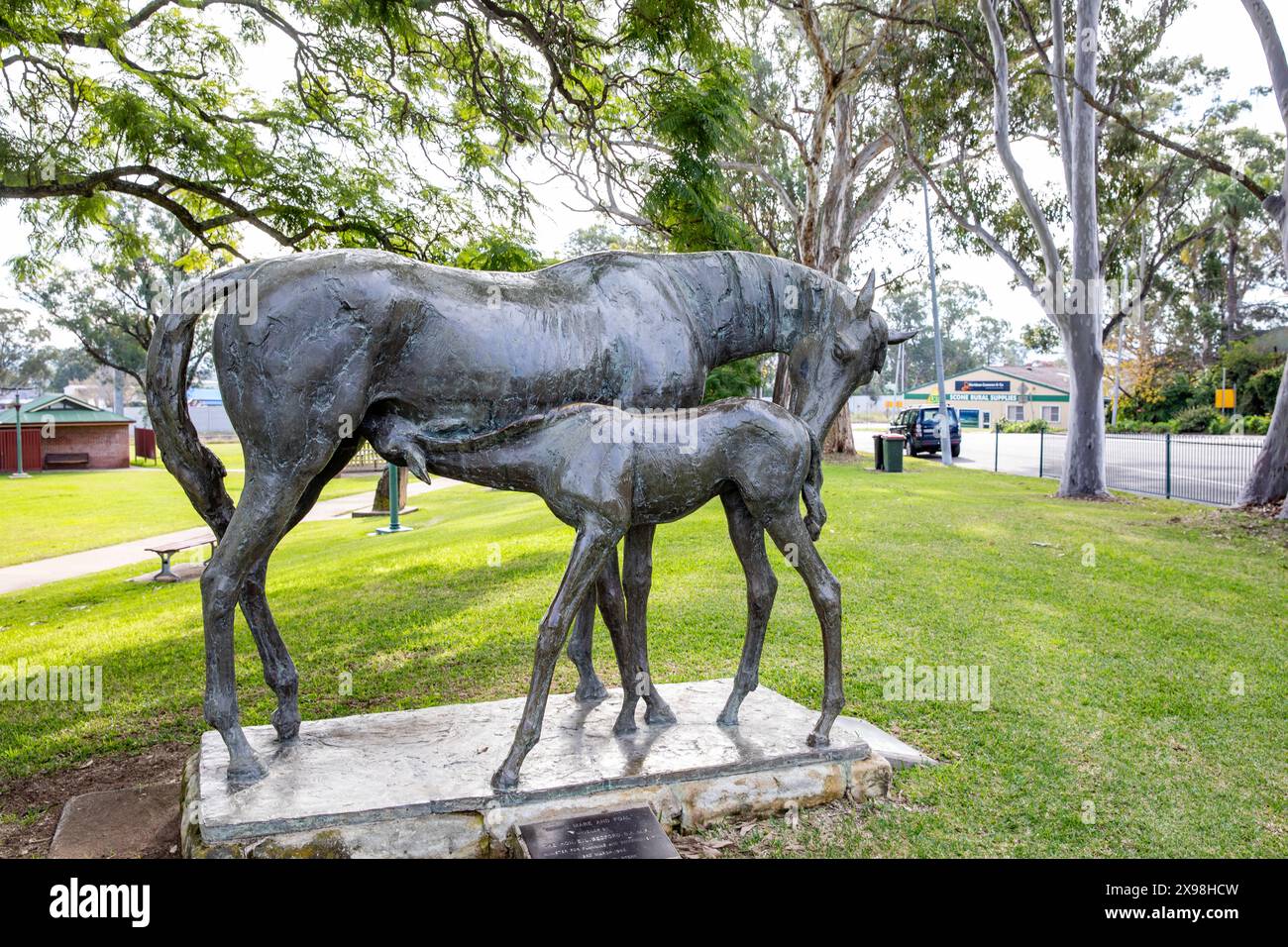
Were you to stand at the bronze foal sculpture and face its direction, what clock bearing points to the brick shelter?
The brick shelter is roughly at 2 o'clock from the bronze foal sculpture.

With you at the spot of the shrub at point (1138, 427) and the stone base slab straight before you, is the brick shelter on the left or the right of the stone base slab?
right

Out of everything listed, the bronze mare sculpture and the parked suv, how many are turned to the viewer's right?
1

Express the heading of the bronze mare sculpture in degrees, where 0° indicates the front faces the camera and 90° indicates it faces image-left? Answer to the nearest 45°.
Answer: approximately 270°

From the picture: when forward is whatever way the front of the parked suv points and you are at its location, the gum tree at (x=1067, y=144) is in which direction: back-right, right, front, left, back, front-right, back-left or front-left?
back-left

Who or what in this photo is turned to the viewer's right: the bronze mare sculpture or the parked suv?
the bronze mare sculpture

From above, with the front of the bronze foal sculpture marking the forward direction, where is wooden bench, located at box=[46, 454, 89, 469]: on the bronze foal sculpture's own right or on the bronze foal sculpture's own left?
on the bronze foal sculpture's own right

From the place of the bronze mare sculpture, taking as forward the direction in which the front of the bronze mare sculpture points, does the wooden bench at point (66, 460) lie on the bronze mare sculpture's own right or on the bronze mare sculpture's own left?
on the bronze mare sculpture's own left

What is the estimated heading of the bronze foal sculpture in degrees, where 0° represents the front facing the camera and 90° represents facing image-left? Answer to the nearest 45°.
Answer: approximately 90°

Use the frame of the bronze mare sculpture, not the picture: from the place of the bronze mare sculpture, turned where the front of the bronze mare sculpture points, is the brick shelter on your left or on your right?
on your left

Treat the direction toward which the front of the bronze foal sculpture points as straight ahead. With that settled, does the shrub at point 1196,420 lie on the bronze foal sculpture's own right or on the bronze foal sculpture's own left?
on the bronze foal sculpture's own right
